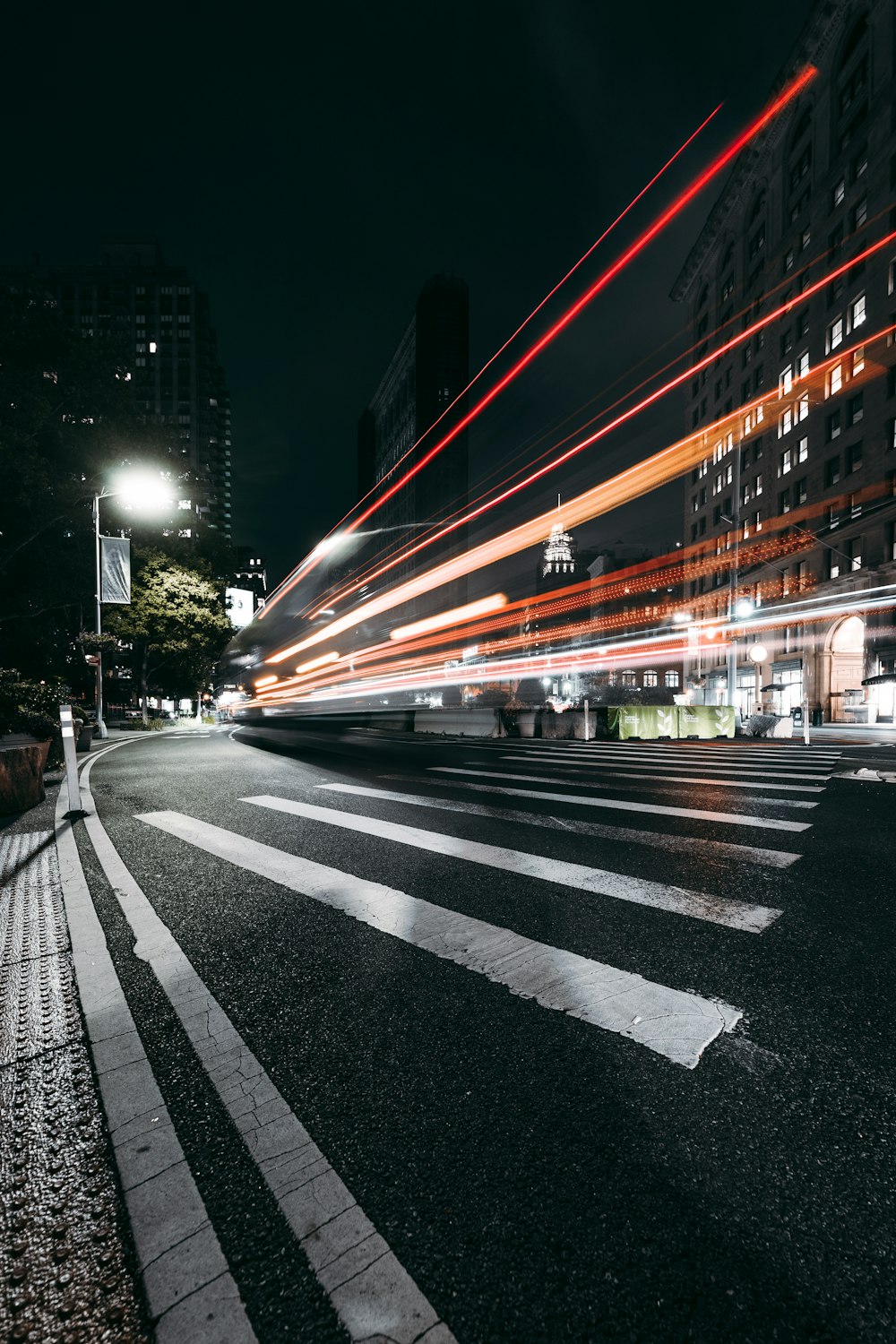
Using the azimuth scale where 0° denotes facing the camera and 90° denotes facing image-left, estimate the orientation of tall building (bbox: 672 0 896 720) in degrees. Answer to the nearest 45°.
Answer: approximately 45°

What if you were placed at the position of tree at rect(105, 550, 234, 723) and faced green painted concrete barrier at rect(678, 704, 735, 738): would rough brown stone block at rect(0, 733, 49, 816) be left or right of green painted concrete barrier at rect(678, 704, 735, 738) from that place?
right

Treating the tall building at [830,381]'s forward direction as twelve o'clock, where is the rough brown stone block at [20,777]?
The rough brown stone block is roughly at 11 o'clock from the tall building.

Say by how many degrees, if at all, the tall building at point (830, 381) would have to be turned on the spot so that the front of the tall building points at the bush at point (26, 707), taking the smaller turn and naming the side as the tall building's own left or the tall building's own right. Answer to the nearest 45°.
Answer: approximately 45° to the tall building's own left
